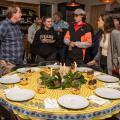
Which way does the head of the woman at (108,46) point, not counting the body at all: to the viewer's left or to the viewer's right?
to the viewer's left

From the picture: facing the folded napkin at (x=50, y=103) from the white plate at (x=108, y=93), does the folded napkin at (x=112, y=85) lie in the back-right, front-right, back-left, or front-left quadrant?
back-right

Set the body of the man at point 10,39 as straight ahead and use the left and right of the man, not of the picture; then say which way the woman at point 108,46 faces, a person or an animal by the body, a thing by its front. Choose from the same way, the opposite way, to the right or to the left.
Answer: the opposite way

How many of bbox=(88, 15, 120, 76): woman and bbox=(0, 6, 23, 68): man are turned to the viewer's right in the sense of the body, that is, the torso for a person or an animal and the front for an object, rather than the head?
1

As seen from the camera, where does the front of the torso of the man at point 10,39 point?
to the viewer's right

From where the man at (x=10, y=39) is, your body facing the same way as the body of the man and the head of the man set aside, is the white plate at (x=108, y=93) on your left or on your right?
on your right
